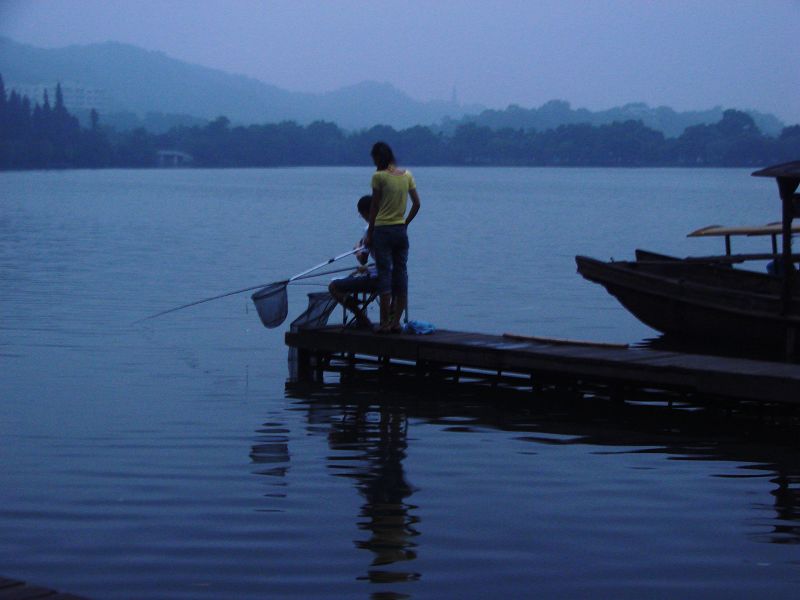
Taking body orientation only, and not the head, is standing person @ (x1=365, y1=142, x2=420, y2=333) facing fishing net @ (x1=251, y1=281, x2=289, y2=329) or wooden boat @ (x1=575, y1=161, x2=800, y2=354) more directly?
the fishing net

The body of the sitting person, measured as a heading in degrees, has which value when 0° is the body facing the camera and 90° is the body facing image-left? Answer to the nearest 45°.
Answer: approximately 90°

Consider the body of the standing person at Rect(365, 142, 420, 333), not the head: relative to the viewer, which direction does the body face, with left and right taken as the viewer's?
facing away from the viewer and to the left of the viewer

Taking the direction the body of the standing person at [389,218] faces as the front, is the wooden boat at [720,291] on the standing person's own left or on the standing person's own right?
on the standing person's own right
